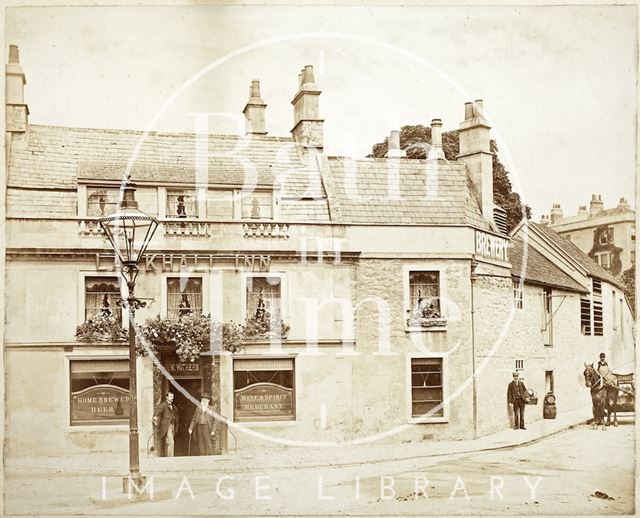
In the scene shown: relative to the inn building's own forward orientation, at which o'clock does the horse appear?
The horse is roughly at 9 o'clock from the inn building.

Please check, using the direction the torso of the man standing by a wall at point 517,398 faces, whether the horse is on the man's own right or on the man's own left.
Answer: on the man's own left

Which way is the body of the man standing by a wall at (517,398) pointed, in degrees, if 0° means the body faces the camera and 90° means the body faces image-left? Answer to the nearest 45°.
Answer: approximately 0°

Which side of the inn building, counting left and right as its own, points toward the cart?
left

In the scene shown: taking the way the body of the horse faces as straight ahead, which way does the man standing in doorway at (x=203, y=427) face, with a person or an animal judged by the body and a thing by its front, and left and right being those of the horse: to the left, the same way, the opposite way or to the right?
to the left

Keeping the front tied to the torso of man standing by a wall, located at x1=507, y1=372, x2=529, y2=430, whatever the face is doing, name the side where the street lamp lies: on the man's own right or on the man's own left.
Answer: on the man's own right

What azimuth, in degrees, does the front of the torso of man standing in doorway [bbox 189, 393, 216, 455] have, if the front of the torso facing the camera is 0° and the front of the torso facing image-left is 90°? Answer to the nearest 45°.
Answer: approximately 0°

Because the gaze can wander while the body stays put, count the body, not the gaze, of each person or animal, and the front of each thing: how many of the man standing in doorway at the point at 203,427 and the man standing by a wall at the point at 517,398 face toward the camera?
2

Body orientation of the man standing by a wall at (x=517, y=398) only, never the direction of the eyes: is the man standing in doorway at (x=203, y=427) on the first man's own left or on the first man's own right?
on the first man's own right
